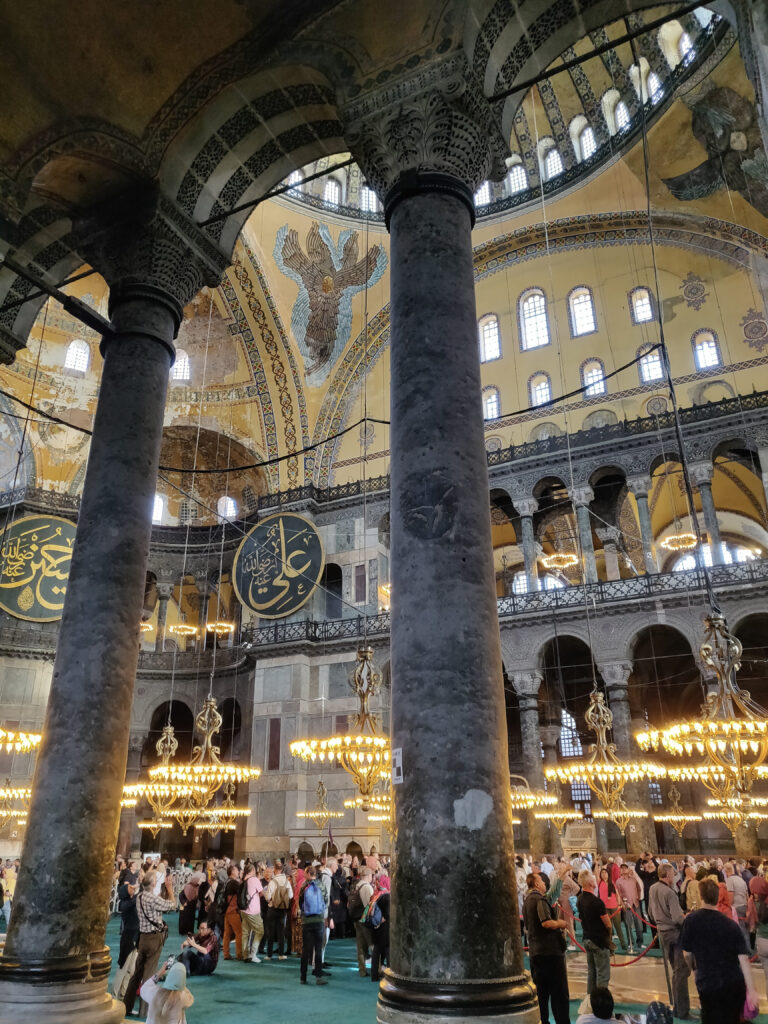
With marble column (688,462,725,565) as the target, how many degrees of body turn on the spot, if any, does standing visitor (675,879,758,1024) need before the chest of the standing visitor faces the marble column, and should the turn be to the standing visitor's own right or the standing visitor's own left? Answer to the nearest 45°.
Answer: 0° — they already face it

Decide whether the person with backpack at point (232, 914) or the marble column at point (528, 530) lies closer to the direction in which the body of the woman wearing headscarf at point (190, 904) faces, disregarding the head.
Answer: the person with backpack

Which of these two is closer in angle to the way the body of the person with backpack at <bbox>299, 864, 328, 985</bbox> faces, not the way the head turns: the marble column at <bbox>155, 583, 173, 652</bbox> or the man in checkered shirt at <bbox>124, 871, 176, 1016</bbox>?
the marble column

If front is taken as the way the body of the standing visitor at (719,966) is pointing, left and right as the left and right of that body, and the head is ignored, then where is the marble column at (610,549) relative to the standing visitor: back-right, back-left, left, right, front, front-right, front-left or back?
front

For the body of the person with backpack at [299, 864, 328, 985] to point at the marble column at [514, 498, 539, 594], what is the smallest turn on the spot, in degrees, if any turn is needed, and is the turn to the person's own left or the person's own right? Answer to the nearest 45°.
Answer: approximately 45° to the person's own right

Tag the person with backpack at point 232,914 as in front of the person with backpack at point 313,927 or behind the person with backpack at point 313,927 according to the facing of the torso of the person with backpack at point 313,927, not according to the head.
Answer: in front

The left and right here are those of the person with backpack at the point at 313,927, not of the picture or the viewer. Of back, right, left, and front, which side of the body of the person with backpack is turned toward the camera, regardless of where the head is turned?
back

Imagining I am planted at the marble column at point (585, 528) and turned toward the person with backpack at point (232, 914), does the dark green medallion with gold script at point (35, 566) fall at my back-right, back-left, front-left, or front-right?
front-right

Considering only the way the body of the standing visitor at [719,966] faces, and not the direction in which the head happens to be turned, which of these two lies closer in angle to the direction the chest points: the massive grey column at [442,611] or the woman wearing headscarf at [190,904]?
the woman wearing headscarf

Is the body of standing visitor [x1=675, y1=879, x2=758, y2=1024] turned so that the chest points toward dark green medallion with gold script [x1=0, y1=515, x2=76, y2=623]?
no

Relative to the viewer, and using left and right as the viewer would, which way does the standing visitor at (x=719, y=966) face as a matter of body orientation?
facing away from the viewer

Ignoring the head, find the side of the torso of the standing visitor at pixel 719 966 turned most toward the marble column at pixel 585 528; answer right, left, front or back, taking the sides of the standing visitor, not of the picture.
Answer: front

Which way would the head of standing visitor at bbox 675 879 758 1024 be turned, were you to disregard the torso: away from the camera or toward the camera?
away from the camera

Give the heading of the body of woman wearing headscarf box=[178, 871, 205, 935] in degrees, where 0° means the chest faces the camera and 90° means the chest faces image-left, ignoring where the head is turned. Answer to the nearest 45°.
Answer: approximately 315°

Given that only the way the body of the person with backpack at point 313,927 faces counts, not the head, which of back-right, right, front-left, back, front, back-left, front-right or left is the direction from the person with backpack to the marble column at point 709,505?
front-right

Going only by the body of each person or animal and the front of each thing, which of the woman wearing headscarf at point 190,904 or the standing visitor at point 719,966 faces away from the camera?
the standing visitor

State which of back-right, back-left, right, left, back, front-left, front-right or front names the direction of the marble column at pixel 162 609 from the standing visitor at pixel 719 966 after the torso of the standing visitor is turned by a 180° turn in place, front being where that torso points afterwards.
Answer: back-right
